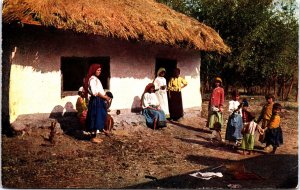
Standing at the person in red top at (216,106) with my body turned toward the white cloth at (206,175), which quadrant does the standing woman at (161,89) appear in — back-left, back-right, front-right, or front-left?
back-right

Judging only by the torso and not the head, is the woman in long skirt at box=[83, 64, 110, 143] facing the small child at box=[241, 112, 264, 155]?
yes

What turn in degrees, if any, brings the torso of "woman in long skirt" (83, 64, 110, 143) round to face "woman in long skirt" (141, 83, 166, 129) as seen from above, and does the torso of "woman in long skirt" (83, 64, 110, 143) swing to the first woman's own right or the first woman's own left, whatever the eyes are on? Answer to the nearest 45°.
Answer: approximately 45° to the first woman's own left

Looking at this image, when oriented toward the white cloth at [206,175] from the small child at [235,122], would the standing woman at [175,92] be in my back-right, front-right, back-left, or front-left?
back-right

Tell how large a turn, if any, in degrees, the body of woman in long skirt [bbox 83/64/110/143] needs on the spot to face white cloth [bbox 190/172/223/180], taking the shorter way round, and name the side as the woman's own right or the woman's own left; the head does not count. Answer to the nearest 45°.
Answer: approximately 45° to the woman's own right

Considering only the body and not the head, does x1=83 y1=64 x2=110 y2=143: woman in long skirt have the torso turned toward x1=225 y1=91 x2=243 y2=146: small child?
yes

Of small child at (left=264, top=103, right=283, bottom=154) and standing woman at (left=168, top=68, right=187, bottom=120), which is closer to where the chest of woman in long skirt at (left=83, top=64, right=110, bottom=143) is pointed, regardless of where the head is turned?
the small child

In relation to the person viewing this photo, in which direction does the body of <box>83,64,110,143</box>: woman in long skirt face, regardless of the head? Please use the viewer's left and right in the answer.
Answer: facing to the right of the viewer

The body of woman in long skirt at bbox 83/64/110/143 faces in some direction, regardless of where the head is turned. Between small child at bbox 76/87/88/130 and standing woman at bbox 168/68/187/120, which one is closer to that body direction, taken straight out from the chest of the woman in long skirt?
the standing woman

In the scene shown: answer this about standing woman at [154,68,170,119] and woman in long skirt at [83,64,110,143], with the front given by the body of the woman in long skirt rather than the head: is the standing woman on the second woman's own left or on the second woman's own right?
on the second woman's own left
